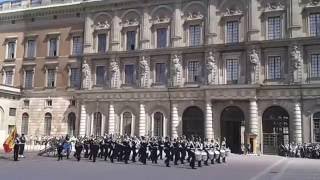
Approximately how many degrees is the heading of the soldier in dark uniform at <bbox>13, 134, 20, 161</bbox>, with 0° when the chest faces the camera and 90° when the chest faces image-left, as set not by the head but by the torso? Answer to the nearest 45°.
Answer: approximately 270°

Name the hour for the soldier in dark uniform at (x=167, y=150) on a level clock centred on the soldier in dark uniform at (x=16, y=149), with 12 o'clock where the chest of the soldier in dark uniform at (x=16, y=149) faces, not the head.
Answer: the soldier in dark uniform at (x=167, y=150) is roughly at 1 o'clock from the soldier in dark uniform at (x=16, y=149).

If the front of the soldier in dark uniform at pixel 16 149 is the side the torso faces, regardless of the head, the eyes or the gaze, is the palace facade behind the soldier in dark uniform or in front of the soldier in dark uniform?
in front
